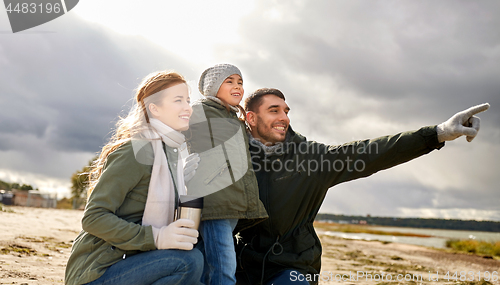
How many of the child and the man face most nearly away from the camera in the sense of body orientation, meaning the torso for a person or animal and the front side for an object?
0

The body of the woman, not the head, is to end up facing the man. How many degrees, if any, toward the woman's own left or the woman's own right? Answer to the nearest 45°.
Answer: approximately 45° to the woman's own left

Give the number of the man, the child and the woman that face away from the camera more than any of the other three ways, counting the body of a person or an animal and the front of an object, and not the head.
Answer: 0

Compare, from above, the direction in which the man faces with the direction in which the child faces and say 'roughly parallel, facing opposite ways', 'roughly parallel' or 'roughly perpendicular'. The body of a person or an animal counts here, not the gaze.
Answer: roughly parallel

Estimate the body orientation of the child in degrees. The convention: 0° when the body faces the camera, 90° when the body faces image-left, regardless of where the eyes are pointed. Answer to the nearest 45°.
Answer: approximately 315°

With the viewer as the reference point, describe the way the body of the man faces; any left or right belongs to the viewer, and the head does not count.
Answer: facing the viewer and to the right of the viewer

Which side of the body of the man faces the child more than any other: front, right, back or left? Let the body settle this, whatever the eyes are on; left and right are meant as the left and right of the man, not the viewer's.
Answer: right

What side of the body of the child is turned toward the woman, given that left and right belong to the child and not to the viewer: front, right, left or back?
right

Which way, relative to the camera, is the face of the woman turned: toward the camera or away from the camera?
toward the camera

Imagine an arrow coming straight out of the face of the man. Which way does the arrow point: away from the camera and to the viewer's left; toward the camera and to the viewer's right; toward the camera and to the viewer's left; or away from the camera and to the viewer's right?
toward the camera and to the viewer's right

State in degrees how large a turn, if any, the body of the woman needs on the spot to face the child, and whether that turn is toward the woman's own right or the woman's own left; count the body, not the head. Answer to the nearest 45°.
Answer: approximately 45° to the woman's own left

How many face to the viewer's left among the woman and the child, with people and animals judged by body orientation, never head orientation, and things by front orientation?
0
